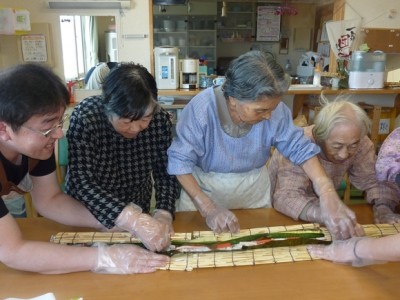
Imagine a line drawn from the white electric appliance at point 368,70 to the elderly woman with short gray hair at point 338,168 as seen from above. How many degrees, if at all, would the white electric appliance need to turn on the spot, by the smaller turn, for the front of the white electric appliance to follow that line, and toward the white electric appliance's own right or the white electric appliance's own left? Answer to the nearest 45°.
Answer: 0° — it already faces them

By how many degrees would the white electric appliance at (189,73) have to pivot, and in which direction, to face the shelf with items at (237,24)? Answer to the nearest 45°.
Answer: approximately 180°

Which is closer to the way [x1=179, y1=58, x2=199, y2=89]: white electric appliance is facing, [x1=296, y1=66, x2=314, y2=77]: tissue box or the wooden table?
the wooden table

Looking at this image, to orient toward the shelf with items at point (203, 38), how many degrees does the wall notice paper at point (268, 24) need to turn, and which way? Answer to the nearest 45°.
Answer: approximately 90° to its right

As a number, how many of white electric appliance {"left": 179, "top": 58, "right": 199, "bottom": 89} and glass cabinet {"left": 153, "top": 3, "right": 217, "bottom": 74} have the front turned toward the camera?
2

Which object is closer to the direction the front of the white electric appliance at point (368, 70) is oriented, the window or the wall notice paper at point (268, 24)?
the window

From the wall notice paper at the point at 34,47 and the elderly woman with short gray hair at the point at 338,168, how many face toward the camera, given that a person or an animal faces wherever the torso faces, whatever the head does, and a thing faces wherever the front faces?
2

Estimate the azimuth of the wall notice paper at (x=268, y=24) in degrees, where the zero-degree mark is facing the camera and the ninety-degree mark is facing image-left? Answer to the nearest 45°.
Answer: approximately 0°

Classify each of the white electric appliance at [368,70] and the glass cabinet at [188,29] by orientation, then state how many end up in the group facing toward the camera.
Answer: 2

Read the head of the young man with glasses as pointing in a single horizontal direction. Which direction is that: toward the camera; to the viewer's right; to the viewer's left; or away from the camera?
to the viewer's right
